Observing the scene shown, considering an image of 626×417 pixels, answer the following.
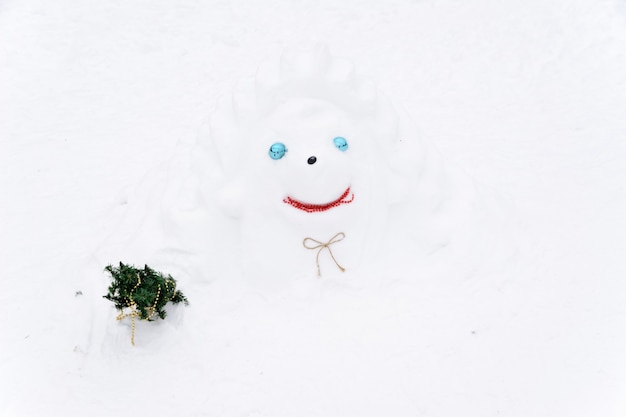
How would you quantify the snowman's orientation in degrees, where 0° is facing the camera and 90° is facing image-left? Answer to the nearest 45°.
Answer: approximately 0°
